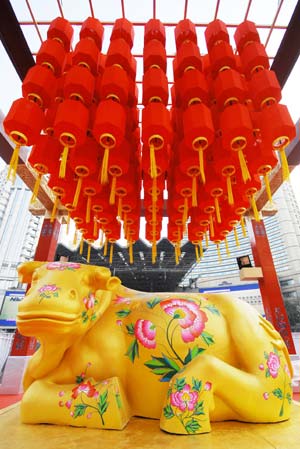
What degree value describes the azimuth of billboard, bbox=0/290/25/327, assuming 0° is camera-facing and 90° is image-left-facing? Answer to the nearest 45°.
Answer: approximately 0°

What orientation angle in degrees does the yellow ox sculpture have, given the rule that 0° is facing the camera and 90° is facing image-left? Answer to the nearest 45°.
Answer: approximately 90°

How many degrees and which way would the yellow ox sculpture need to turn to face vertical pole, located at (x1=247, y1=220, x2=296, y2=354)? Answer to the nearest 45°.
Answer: approximately 135° to its right

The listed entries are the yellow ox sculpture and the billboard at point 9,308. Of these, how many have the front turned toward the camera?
1
